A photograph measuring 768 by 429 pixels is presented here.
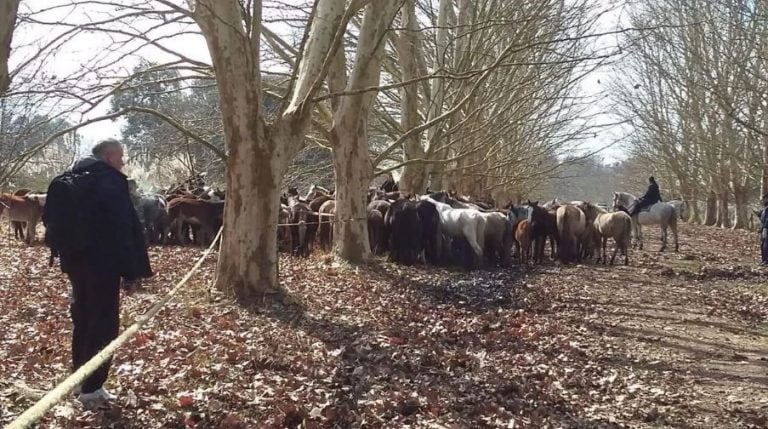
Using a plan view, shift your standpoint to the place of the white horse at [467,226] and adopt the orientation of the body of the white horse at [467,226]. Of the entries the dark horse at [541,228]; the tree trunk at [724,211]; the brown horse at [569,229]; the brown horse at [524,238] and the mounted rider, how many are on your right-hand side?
5

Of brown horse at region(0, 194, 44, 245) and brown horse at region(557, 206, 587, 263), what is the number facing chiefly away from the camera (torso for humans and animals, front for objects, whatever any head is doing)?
1

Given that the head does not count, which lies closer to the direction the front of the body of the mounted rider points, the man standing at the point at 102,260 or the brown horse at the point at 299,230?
the brown horse

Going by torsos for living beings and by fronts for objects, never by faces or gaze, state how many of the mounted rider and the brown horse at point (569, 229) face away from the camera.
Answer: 1

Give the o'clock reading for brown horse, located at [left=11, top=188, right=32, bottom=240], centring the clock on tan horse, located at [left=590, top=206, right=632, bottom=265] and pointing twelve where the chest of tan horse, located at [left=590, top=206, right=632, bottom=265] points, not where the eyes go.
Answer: brown horse, located at [left=11, top=188, right=32, bottom=240] is roughly at 10 o'clock from tan horse, located at [left=590, top=206, right=632, bottom=265].

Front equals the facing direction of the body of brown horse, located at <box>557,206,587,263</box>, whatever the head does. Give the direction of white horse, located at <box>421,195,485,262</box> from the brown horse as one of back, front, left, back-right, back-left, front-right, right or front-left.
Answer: back-left

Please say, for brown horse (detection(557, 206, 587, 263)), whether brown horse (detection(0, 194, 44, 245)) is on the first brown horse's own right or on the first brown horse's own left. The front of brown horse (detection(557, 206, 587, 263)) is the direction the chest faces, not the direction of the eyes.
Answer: on the first brown horse's own left

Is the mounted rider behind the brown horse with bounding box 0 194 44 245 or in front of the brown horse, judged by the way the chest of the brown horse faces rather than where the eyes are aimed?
behind

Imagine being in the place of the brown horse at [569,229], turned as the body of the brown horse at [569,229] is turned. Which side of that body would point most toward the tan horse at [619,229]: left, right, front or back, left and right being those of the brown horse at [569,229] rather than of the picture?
right

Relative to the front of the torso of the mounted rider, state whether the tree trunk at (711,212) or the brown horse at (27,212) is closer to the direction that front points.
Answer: the brown horse

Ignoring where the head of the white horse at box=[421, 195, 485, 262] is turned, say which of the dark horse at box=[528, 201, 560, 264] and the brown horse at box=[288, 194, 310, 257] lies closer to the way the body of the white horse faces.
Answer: the brown horse

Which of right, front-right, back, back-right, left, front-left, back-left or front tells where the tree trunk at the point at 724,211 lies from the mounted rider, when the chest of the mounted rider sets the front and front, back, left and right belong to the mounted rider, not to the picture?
right

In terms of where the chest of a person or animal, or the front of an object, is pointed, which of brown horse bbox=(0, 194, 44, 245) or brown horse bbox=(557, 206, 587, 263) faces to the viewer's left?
brown horse bbox=(0, 194, 44, 245)

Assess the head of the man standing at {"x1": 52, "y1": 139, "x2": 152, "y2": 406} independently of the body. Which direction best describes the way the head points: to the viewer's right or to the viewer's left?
to the viewer's right

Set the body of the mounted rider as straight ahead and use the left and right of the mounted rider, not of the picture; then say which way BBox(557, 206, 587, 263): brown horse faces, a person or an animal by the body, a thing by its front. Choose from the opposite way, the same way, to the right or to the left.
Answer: to the right

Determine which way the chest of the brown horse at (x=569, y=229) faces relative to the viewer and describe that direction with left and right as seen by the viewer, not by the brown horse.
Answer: facing away from the viewer

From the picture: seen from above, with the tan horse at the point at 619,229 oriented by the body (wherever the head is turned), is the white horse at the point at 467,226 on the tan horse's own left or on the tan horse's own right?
on the tan horse's own left

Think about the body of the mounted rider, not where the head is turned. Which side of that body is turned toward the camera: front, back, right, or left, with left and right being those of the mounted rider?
left
